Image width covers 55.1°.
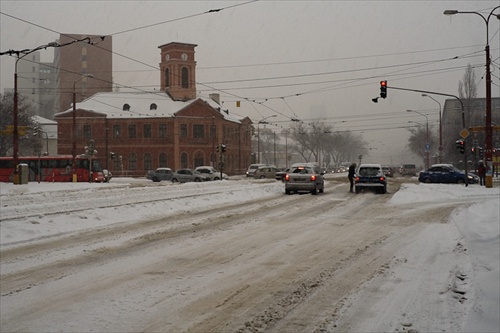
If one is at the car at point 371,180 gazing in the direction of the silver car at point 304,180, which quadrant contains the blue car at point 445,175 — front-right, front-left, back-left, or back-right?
back-right

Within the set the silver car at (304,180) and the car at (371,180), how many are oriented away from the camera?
2

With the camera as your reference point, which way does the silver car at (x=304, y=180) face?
facing away from the viewer

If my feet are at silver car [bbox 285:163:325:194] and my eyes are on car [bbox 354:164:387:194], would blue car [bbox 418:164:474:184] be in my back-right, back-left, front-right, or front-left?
front-left

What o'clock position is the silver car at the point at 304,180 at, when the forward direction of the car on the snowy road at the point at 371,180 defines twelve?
The silver car is roughly at 8 o'clock from the car on the snowy road.

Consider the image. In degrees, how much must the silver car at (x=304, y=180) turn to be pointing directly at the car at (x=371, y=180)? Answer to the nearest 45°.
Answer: approximately 90° to its right

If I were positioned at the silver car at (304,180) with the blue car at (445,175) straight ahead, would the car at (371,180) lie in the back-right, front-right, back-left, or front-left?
front-right

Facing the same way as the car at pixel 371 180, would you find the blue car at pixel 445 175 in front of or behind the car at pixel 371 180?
in front

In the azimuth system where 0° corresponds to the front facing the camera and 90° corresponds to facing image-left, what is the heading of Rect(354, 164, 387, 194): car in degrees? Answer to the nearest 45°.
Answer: approximately 180°

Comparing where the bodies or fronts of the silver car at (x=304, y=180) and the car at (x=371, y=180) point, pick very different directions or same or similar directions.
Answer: same or similar directions

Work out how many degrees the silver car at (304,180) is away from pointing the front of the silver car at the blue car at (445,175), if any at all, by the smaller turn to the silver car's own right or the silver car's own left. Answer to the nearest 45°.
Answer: approximately 45° to the silver car's own right

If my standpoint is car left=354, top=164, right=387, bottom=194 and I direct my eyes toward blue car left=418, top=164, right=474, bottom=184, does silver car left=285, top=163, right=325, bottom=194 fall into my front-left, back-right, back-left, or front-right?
back-left
